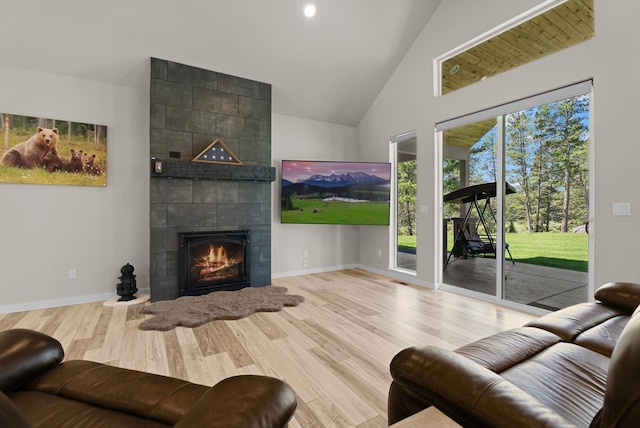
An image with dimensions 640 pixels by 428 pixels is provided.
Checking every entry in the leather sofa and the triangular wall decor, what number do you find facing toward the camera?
1

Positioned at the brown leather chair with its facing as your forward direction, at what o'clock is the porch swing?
The porch swing is roughly at 1 o'clock from the brown leather chair.

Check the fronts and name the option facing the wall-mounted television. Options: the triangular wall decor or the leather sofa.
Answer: the leather sofa

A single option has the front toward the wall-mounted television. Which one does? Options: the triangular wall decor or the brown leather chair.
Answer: the brown leather chair

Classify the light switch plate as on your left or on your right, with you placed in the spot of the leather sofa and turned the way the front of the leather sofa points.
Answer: on your right

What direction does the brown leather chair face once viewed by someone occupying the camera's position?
facing away from the viewer and to the right of the viewer

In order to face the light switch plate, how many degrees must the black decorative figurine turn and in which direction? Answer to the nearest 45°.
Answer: approximately 45° to its left

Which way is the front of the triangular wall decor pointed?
toward the camera

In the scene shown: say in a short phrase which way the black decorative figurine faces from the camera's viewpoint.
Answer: facing the viewer

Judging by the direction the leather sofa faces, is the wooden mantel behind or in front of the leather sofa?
in front

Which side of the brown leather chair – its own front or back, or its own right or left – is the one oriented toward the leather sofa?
right
